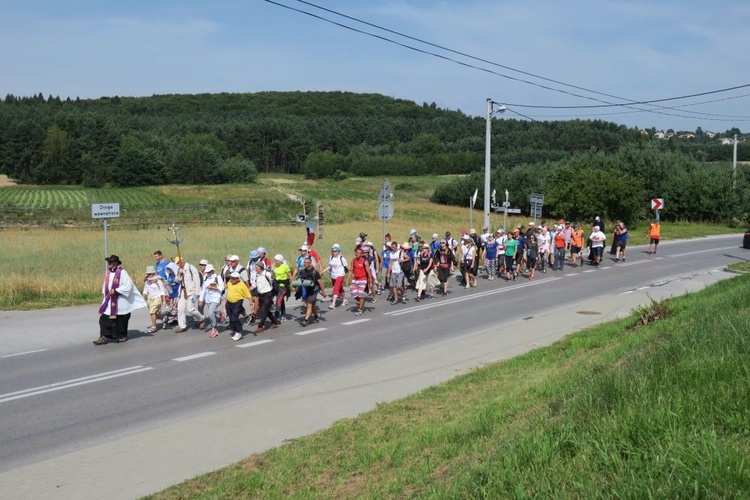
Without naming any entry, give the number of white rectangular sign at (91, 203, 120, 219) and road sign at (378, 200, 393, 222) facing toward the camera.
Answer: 1

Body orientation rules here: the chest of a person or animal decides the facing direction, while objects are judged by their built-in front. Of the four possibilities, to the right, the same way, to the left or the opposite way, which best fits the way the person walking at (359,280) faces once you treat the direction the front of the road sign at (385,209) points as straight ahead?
the opposite way

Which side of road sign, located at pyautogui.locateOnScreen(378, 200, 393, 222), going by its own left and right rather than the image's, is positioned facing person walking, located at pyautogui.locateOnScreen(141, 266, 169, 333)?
back

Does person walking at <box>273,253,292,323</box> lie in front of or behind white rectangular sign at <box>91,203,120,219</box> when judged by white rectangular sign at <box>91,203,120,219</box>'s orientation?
in front

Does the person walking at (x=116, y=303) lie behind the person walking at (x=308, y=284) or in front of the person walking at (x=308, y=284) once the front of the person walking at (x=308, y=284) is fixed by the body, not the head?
in front

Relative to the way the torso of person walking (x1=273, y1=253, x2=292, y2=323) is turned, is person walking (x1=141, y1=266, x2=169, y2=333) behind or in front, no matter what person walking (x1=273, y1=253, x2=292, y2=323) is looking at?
in front

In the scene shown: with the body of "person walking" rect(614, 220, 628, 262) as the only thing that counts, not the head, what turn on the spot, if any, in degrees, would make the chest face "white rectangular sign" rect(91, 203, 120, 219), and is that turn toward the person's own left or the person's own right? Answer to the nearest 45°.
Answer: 0° — they already face it

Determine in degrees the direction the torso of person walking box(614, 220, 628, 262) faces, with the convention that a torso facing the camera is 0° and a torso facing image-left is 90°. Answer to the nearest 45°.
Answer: approximately 45°

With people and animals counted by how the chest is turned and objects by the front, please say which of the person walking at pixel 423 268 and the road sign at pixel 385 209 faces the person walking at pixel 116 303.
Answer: the person walking at pixel 423 268

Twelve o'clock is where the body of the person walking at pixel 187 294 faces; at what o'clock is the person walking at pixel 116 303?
the person walking at pixel 116 303 is roughly at 12 o'clock from the person walking at pixel 187 294.
